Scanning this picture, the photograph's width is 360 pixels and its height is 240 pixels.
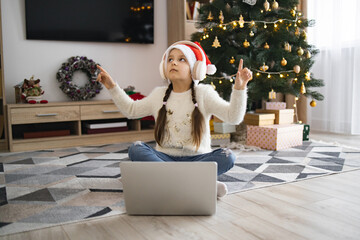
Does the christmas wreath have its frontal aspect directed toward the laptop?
yes

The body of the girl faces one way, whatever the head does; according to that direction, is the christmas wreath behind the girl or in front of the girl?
behind

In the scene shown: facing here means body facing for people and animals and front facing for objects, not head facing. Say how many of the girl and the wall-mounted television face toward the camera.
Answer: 2

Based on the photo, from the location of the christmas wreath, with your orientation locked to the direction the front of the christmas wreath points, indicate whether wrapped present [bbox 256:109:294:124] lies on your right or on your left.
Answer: on your left

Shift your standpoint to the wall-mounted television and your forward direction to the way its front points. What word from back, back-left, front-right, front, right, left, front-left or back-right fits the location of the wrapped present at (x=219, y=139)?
front-left

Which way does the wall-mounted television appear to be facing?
toward the camera

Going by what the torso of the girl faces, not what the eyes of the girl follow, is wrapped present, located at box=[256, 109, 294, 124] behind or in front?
behind

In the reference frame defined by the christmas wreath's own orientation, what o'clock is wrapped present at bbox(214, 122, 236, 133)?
The wrapped present is roughly at 10 o'clock from the christmas wreath.

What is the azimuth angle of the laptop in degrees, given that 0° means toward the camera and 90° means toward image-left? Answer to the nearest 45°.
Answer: approximately 180°

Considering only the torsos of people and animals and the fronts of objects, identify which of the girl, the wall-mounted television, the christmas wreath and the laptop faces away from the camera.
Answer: the laptop

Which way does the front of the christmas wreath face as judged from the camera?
facing the viewer

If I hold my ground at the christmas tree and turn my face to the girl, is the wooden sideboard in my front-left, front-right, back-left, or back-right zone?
front-right

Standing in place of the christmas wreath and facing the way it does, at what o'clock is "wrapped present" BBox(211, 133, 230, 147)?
The wrapped present is roughly at 10 o'clock from the christmas wreath.

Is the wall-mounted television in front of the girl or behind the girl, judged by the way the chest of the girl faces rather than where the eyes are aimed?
behind

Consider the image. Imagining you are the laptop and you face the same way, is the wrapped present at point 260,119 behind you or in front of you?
in front
